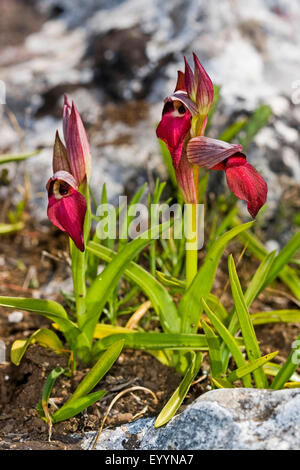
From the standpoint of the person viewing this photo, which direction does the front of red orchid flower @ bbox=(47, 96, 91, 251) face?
facing the viewer and to the left of the viewer
